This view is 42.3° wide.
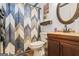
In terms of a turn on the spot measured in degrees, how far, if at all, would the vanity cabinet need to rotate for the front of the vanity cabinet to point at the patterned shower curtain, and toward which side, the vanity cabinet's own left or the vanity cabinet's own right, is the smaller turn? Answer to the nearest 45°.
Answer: approximately 45° to the vanity cabinet's own right

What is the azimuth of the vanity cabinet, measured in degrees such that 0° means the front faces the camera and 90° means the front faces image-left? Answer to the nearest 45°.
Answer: approximately 45°
